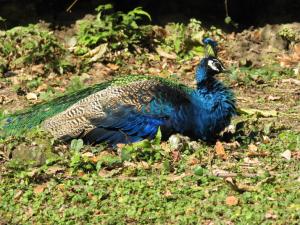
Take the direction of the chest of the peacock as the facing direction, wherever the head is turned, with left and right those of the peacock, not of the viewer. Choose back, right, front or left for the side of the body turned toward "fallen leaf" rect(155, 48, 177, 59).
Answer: left

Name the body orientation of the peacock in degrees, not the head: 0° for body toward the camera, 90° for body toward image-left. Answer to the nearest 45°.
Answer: approximately 270°

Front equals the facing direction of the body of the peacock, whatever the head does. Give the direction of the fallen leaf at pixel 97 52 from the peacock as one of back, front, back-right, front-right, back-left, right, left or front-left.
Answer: left

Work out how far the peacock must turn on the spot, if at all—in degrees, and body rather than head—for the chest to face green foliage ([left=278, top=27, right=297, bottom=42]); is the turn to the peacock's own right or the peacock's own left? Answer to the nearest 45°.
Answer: approximately 45° to the peacock's own left

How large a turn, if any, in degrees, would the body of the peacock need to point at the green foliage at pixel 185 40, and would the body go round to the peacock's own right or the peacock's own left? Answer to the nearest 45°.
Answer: approximately 90° to the peacock's own left

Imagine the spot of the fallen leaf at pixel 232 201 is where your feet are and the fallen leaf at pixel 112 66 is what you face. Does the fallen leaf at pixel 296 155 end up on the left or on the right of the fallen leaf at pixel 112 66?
right

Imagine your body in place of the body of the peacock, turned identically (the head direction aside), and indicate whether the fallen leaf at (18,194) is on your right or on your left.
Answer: on your right

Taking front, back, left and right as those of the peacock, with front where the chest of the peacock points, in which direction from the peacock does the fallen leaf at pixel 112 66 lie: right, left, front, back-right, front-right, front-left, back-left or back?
left

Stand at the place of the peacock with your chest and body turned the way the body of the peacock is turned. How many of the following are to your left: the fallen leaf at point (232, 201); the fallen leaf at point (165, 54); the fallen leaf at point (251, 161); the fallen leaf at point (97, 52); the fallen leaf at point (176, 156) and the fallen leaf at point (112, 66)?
3

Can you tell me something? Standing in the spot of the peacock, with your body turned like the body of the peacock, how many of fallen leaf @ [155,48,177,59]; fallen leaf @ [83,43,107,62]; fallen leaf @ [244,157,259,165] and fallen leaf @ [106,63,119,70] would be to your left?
3

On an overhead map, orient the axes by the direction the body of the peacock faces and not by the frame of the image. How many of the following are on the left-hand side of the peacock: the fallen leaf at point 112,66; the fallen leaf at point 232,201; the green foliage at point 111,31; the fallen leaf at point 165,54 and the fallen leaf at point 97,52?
4

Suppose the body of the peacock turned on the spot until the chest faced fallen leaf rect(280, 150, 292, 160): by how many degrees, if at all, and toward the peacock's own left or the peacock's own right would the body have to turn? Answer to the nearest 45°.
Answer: approximately 45° to the peacock's own right

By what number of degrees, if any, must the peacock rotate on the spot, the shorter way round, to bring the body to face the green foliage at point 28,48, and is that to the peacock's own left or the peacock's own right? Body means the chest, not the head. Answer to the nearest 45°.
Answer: approximately 135° to the peacock's own left

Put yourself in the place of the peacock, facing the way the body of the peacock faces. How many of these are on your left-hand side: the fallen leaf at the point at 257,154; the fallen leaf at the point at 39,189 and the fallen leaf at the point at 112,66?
1

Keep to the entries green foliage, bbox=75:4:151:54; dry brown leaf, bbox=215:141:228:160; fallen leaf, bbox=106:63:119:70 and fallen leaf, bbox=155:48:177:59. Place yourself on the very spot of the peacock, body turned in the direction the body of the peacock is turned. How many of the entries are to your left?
3
